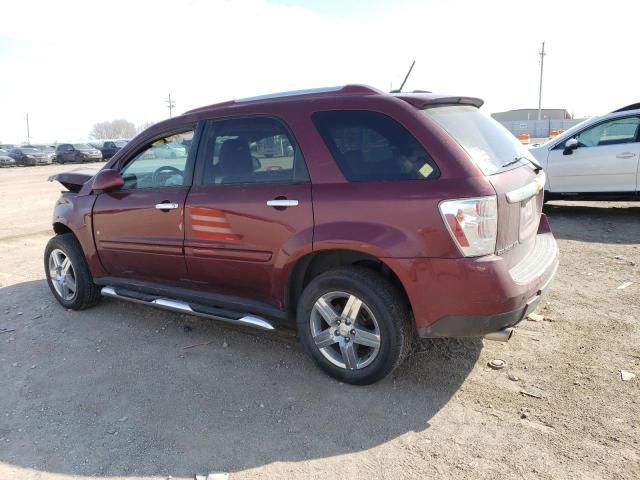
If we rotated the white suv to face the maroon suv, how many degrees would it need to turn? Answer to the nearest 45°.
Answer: approximately 90° to its left

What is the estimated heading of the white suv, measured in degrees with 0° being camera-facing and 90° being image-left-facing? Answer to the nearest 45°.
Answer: approximately 90°

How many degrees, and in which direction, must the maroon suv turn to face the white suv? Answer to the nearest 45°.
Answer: approximately 90° to its right

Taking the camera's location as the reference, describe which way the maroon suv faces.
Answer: facing away from the viewer and to the left of the viewer
